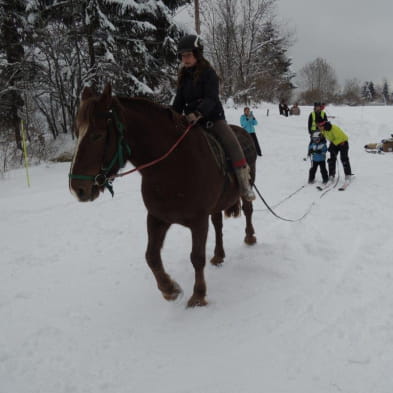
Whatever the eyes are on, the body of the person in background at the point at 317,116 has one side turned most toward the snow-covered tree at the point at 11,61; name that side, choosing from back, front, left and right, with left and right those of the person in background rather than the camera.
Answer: right

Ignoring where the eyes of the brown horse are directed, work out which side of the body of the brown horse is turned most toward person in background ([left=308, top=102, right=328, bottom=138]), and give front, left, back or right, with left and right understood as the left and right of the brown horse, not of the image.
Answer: back

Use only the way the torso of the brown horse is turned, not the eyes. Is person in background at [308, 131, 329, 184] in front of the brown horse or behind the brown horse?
behind

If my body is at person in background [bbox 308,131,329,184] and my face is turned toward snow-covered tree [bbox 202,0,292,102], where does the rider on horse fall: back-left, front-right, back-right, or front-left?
back-left

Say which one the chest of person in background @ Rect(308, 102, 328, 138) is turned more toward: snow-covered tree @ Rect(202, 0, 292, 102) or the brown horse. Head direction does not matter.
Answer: the brown horse

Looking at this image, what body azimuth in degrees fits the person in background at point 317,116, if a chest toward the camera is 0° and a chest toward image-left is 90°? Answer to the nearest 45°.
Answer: approximately 0°

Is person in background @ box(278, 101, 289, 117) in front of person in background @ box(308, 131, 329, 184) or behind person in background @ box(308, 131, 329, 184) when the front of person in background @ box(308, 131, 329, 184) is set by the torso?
behind

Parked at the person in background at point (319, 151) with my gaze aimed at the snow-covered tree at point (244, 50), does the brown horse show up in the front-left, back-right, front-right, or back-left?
back-left

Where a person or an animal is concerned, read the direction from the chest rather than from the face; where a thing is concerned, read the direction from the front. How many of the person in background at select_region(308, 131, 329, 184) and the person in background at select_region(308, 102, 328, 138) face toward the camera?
2

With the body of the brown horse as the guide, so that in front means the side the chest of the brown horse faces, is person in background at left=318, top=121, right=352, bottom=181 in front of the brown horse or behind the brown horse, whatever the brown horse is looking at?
behind

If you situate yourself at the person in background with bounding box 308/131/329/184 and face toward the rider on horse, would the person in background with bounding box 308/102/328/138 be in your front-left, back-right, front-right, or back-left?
back-right
